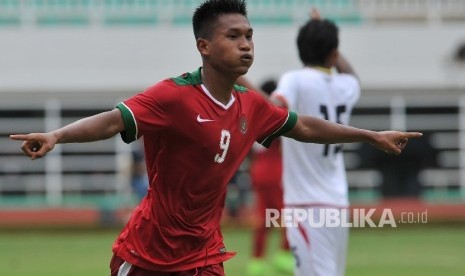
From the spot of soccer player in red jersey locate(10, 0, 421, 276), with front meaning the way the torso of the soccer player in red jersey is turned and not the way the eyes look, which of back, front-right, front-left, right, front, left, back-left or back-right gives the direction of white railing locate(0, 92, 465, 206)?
back-left

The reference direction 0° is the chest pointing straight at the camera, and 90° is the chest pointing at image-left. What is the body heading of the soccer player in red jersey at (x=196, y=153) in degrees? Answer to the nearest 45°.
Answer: approximately 315°

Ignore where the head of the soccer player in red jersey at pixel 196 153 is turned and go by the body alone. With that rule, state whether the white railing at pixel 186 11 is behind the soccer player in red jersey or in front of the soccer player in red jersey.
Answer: behind

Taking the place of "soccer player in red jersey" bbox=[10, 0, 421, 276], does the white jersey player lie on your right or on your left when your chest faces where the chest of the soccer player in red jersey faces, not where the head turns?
on your left

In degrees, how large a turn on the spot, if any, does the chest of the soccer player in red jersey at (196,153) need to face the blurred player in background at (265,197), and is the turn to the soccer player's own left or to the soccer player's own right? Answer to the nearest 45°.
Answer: approximately 135° to the soccer player's own left
